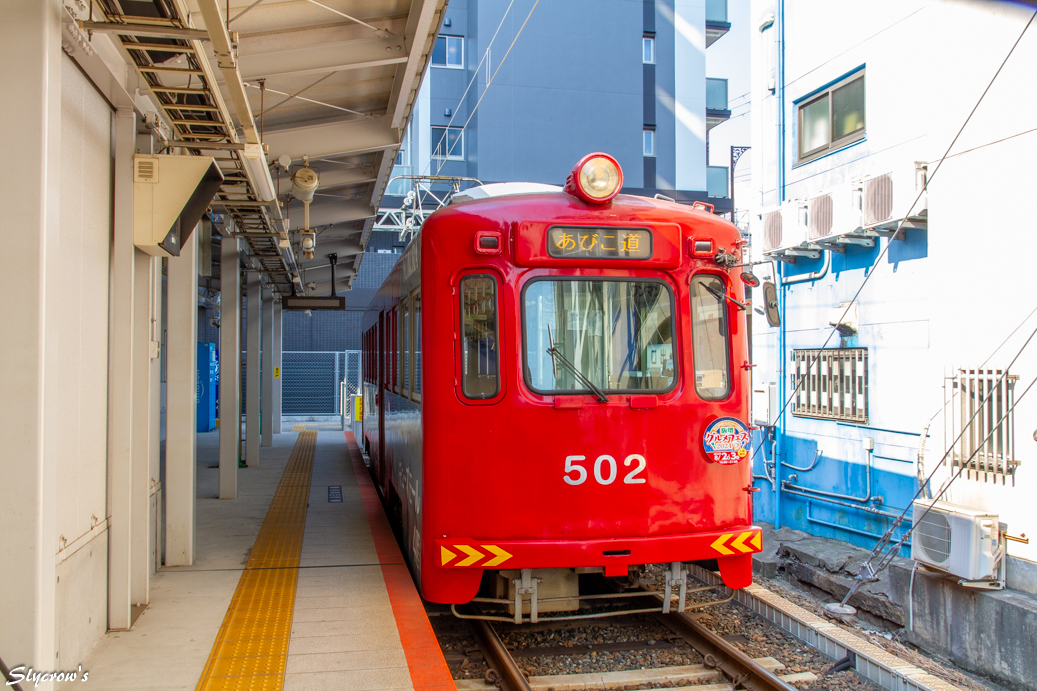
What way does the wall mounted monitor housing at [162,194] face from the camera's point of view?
to the viewer's right

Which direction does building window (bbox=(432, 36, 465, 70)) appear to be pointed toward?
toward the camera

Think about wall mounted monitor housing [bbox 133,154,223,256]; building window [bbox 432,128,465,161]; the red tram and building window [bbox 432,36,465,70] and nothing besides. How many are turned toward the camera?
3

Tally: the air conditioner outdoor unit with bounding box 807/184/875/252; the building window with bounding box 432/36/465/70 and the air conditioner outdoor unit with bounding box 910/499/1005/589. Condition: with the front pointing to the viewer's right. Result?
0

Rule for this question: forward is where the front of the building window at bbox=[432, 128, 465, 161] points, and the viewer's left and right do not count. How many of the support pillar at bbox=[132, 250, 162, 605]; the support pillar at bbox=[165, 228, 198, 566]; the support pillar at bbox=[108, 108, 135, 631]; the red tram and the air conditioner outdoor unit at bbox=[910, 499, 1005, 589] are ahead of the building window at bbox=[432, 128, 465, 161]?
5

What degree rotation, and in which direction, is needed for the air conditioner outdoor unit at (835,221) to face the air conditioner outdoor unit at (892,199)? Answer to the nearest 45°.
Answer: approximately 90° to its left

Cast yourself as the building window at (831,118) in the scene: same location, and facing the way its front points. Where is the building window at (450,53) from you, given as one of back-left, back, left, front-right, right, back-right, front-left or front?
right

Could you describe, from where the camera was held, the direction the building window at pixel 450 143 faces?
facing the viewer

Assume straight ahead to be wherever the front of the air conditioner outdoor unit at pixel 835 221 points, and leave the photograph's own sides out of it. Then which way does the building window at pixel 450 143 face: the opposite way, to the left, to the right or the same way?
to the left

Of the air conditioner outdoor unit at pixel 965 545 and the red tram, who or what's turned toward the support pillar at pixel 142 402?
the air conditioner outdoor unit

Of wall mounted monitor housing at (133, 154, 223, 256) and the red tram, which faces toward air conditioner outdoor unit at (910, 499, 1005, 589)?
the wall mounted monitor housing

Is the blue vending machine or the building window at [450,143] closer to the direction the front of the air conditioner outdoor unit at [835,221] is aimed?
the blue vending machine

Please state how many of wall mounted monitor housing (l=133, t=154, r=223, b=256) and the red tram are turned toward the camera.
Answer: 1

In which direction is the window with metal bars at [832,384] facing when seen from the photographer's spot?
facing the viewer and to the left of the viewer

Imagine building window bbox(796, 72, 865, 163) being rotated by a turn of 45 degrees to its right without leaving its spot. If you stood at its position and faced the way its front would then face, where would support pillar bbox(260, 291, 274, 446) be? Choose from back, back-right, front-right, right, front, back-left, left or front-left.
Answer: front

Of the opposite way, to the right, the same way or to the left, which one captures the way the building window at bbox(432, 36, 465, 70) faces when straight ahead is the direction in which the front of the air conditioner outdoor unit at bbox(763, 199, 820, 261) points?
to the left

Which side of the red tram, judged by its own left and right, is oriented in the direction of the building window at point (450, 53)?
back

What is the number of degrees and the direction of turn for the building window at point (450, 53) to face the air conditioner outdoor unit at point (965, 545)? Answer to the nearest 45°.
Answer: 0° — it already faces it
